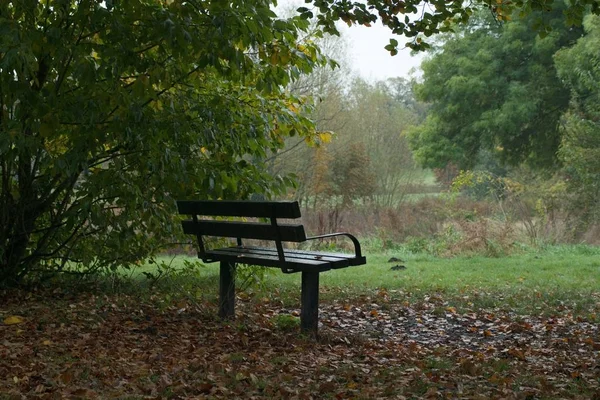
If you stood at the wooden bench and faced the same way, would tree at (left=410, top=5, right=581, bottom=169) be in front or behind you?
in front

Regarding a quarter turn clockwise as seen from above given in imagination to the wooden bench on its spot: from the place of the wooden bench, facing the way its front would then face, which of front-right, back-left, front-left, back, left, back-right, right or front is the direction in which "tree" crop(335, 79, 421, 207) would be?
back-left

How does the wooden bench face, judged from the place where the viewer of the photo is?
facing away from the viewer and to the right of the viewer

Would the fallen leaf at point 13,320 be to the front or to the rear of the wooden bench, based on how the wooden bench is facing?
to the rear

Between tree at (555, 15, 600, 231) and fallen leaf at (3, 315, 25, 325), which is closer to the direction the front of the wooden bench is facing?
the tree
